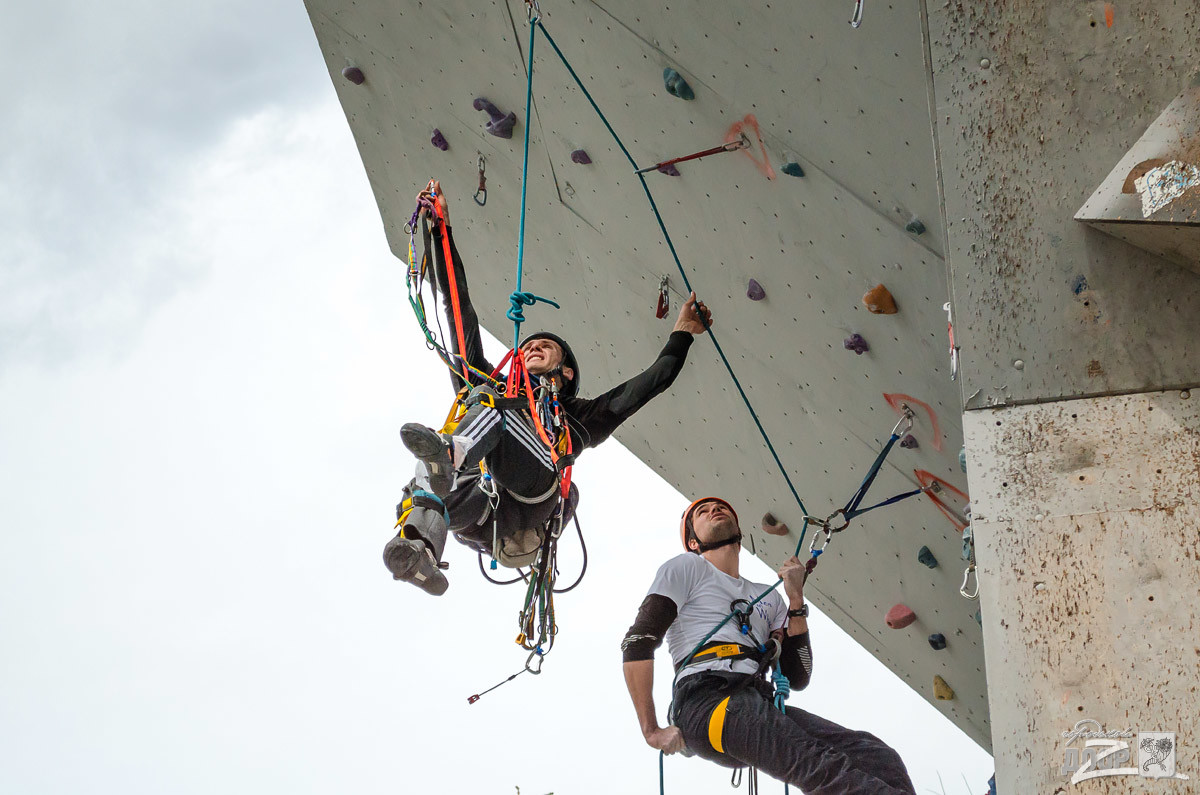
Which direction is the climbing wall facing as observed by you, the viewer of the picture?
facing the viewer and to the left of the viewer

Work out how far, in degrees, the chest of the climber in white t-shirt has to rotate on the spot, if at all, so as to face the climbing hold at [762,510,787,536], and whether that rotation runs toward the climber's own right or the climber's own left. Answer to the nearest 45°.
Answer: approximately 135° to the climber's own left

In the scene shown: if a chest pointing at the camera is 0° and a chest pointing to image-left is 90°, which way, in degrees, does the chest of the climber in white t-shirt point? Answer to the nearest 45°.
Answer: approximately 315°
